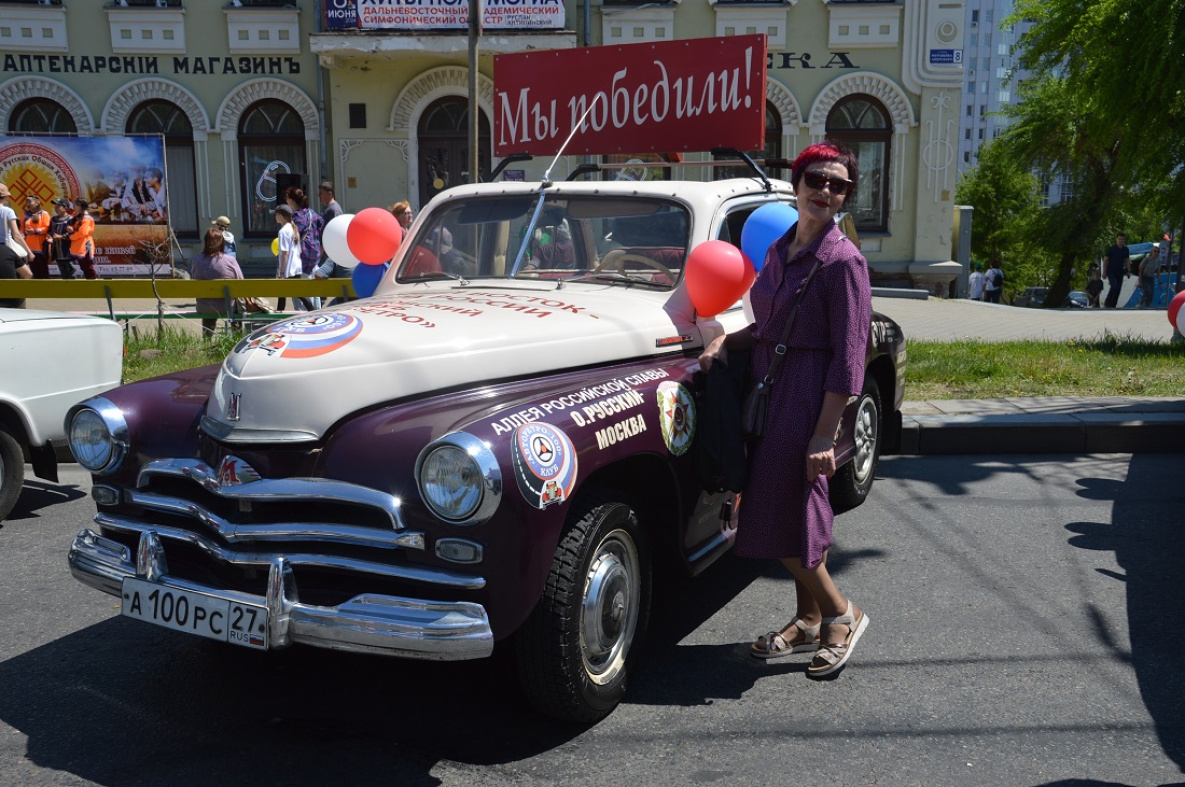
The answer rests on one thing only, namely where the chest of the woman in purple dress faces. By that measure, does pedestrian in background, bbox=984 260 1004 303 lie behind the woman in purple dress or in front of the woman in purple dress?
behind

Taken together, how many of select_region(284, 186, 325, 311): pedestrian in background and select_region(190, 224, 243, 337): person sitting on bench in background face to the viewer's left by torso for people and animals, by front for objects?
1

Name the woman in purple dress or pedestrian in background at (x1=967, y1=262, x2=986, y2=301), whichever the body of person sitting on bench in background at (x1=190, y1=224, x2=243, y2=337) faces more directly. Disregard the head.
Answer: the pedestrian in background

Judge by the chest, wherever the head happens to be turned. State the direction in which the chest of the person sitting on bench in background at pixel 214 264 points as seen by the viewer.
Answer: away from the camera

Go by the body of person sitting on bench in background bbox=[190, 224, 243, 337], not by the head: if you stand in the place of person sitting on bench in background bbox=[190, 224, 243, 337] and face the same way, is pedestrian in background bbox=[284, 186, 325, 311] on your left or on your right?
on your right

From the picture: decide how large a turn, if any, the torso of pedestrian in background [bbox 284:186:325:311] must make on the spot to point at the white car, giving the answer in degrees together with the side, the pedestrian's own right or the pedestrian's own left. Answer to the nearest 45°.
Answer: approximately 90° to the pedestrian's own left

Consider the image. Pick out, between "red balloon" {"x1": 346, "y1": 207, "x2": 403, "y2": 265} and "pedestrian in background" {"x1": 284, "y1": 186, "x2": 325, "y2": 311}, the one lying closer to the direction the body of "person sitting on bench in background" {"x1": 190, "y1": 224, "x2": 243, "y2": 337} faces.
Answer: the pedestrian in background

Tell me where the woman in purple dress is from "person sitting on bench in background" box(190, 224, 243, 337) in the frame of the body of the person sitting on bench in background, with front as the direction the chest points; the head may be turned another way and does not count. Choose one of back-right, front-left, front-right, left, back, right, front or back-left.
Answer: back

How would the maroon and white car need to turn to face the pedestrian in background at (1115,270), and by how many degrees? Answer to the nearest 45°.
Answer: approximately 180°

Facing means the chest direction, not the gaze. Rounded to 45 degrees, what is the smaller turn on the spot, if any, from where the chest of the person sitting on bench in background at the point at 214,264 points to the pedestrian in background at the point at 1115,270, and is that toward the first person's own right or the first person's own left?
approximately 90° to the first person's own right

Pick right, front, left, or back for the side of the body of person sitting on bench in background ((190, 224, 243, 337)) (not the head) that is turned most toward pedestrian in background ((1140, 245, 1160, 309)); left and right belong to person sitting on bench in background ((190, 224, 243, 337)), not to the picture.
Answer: right

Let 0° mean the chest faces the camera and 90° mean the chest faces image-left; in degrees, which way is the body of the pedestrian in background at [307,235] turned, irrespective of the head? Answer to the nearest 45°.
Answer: approximately 90°
